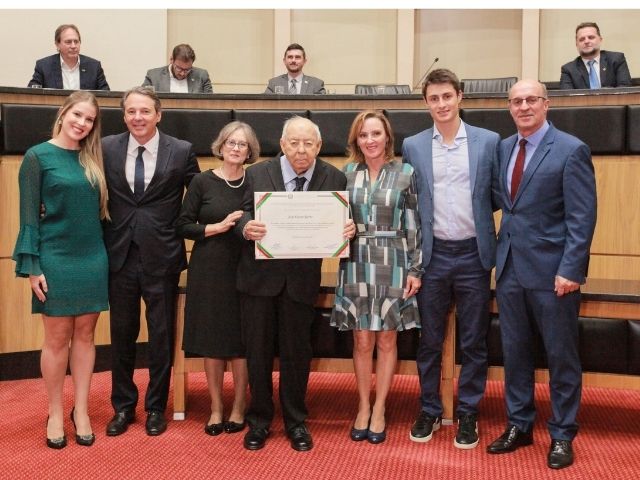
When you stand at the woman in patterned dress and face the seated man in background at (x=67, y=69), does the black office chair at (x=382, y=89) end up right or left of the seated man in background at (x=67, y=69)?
right

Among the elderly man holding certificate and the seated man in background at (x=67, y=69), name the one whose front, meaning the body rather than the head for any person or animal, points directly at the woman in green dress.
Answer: the seated man in background

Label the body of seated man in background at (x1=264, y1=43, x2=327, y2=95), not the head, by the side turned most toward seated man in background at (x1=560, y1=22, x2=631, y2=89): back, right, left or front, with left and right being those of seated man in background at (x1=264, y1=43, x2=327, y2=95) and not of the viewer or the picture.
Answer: left

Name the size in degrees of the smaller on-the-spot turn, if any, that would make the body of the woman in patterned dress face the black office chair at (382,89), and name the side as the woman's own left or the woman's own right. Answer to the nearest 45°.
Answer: approximately 180°

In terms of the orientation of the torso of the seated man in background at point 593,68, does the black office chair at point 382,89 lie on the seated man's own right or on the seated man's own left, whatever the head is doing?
on the seated man's own right

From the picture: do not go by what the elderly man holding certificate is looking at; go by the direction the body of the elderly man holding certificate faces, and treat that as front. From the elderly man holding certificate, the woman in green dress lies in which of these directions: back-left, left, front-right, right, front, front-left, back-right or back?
right

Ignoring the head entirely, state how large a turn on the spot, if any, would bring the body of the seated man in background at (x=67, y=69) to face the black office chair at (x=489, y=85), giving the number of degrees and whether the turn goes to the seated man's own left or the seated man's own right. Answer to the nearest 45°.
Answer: approximately 90° to the seated man's own left
